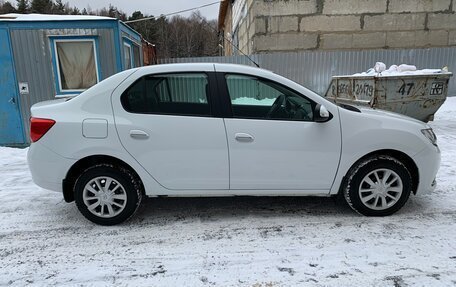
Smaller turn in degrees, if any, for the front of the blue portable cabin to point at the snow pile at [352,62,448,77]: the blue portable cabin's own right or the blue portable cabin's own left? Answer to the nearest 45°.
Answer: approximately 90° to the blue portable cabin's own left

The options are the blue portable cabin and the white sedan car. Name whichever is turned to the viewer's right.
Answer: the white sedan car

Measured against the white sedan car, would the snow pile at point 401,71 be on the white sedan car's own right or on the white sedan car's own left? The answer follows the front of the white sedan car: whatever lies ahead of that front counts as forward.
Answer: on the white sedan car's own left

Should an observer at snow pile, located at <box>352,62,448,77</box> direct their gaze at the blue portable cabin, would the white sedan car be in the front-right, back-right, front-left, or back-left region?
front-left

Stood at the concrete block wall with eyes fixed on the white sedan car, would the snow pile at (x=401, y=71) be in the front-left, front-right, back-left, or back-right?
front-left

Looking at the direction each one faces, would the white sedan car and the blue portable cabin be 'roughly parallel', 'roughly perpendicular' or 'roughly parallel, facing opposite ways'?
roughly perpendicular

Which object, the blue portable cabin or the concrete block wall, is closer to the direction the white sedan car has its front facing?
the concrete block wall

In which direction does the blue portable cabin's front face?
toward the camera

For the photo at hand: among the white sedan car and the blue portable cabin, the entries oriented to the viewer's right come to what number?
1

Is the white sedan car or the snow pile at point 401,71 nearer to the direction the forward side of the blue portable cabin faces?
the white sedan car

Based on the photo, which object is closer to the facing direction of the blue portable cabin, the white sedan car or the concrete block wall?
the white sedan car

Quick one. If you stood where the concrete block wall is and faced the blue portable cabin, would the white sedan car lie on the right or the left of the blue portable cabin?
left

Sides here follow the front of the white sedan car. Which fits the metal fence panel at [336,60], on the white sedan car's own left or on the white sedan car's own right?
on the white sedan car's own left

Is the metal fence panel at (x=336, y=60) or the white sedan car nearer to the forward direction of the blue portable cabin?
the white sedan car

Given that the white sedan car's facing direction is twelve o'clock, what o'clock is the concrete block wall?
The concrete block wall is roughly at 10 o'clock from the white sedan car.

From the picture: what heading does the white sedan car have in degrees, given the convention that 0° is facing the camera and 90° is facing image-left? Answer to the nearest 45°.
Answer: approximately 270°

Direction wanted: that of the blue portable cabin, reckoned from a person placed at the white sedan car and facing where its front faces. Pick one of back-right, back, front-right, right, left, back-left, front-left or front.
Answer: back-left
